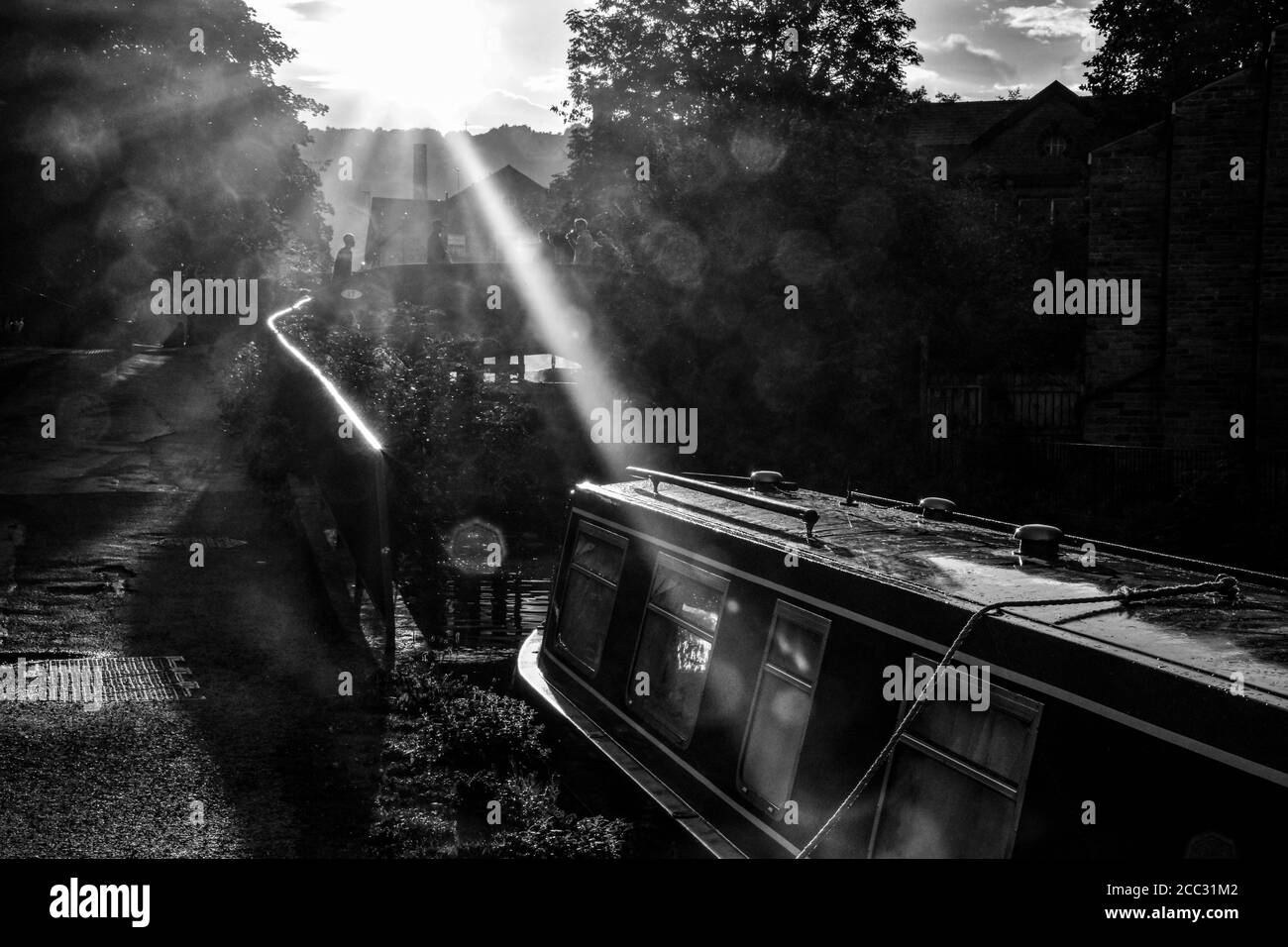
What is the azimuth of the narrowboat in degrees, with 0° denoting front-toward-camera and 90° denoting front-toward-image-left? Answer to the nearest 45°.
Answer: approximately 135°

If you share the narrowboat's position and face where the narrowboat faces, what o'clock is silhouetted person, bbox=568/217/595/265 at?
The silhouetted person is roughly at 1 o'clock from the narrowboat.

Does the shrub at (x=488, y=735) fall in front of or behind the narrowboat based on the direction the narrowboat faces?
in front

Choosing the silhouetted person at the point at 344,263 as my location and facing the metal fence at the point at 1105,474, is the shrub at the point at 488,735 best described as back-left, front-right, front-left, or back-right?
front-right

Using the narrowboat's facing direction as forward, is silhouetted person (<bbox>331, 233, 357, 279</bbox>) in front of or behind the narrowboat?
in front

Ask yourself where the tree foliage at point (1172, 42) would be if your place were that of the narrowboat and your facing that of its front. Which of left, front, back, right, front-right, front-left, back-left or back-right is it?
front-right
